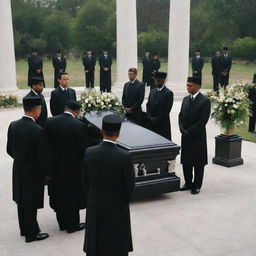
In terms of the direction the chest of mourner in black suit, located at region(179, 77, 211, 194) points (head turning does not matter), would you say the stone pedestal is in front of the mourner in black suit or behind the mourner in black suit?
behind

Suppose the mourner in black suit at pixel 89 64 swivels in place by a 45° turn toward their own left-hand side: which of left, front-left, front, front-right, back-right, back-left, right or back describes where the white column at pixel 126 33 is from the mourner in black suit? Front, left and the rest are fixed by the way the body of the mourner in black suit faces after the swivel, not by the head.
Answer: front

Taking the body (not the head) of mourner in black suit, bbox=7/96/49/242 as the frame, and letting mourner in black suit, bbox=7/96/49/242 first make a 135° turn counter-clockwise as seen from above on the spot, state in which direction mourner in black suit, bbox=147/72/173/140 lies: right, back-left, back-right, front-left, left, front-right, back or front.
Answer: back-right

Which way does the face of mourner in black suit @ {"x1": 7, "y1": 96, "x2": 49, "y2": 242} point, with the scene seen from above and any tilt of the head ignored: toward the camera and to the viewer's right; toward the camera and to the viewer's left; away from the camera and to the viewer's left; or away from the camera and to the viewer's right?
away from the camera and to the viewer's right

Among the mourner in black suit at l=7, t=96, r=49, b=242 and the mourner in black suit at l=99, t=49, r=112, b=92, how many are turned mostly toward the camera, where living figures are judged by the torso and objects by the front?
1

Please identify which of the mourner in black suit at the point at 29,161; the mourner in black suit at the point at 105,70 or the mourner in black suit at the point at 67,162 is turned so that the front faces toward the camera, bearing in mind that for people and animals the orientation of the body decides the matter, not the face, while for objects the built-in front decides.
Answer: the mourner in black suit at the point at 105,70

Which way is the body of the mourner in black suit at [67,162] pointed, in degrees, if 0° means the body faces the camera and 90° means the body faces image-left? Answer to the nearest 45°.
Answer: approximately 225°

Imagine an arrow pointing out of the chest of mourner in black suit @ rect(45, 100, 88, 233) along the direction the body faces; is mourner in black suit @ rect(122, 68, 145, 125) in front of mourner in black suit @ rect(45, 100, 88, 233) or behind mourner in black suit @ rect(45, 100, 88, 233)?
in front
